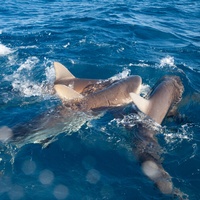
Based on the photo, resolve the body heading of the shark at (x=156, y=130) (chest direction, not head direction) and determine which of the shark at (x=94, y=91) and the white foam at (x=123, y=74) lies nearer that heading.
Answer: the white foam

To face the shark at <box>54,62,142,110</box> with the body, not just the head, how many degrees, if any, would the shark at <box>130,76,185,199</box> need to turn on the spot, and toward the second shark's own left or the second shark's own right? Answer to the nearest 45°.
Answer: approximately 45° to the second shark's own left

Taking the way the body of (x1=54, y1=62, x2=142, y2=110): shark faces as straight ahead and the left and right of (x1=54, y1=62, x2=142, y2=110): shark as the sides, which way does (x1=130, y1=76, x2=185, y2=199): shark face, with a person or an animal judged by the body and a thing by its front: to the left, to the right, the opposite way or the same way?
to the left

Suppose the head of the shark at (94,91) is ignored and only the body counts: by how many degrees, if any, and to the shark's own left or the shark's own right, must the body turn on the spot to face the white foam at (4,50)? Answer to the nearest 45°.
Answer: approximately 135° to the shark's own left

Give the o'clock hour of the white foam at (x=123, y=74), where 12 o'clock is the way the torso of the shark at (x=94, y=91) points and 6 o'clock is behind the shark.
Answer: The white foam is roughly at 10 o'clock from the shark.

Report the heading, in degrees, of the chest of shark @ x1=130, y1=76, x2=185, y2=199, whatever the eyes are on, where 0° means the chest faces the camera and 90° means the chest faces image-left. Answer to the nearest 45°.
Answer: approximately 180°

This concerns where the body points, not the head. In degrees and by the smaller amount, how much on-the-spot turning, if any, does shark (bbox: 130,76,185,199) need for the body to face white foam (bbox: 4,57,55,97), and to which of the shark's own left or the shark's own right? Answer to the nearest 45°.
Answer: approximately 45° to the shark's own left

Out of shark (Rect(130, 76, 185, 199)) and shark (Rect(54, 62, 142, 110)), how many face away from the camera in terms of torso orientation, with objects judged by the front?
1

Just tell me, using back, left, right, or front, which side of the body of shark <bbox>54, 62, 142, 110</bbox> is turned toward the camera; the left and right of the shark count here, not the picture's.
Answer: right
